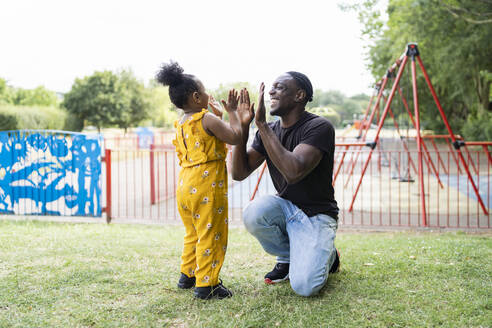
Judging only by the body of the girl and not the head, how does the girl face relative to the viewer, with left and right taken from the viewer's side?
facing away from the viewer and to the right of the viewer

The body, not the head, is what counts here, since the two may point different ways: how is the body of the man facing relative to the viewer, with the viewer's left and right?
facing the viewer and to the left of the viewer

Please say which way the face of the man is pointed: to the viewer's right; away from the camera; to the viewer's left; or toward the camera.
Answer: to the viewer's left

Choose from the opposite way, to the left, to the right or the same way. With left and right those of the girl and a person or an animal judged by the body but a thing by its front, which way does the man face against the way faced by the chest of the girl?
the opposite way

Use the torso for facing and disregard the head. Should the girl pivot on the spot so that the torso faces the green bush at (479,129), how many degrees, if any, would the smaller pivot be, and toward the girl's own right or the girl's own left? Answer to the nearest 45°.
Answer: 0° — they already face it

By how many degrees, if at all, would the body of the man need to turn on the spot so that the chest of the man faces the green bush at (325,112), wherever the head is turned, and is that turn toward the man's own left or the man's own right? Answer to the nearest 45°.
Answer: approximately 135° to the man's own right

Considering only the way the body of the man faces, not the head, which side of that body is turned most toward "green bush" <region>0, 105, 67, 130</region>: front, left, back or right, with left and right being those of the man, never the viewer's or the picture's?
right

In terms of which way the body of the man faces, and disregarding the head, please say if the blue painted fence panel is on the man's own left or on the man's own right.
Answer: on the man's own right
